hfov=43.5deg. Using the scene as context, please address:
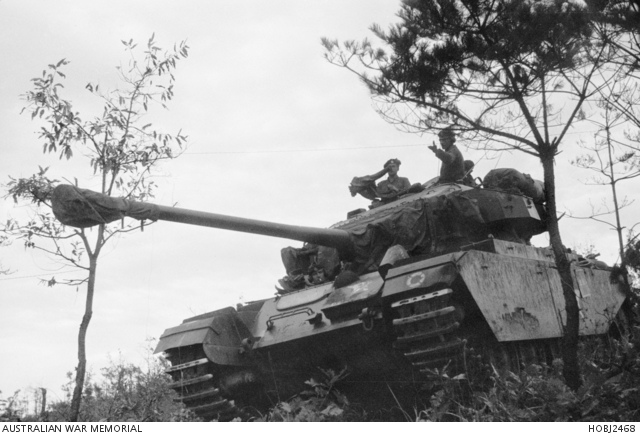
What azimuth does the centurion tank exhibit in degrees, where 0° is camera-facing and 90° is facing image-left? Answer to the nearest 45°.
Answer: approximately 45°

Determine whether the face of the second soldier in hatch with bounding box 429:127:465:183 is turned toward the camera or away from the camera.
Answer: toward the camera
